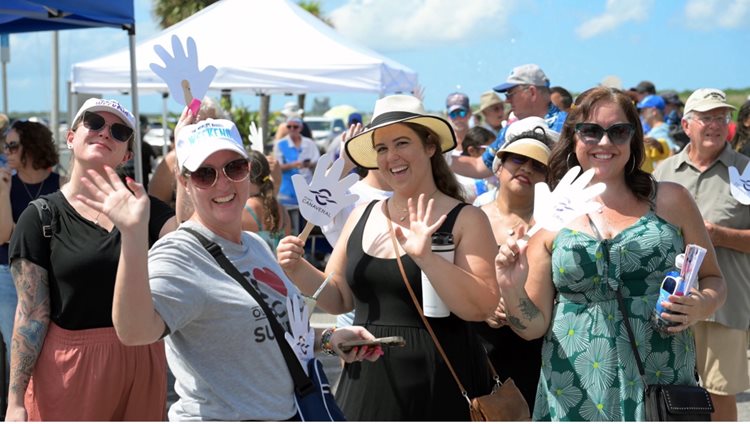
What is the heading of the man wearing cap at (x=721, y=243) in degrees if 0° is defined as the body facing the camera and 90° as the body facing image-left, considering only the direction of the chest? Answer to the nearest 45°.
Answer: approximately 0°

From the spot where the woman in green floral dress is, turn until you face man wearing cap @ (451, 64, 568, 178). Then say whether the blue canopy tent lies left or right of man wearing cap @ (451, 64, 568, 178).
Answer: left

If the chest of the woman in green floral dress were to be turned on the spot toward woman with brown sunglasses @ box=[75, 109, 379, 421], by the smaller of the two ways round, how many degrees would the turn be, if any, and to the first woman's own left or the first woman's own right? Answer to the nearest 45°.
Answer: approximately 45° to the first woman's own right

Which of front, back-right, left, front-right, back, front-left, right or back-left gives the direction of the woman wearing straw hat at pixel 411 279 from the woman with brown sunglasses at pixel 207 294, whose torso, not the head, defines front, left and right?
left

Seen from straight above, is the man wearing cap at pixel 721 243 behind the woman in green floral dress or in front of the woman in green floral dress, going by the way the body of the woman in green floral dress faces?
behind
